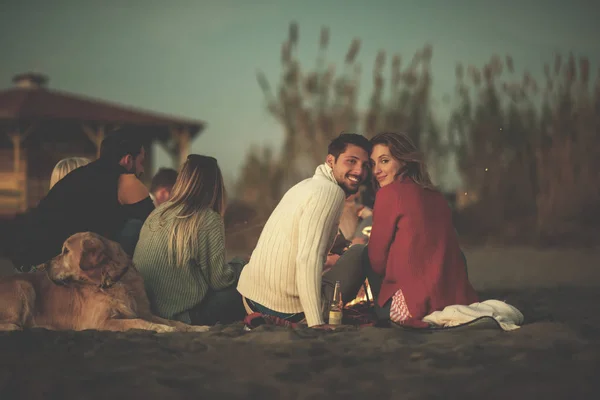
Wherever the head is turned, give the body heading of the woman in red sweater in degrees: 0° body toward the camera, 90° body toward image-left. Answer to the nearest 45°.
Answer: approximately 135°

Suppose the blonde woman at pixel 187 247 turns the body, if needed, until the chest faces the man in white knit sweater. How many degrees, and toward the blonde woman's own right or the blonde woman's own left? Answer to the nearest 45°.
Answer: approximately 90° to the blonde woman's own right

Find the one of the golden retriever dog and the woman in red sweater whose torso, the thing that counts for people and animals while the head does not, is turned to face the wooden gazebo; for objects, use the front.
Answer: the woman in red sweater

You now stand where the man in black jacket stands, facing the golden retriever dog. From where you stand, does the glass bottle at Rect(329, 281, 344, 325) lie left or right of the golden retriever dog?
left

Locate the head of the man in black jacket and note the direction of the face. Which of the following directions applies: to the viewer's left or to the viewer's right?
to the viewer's right

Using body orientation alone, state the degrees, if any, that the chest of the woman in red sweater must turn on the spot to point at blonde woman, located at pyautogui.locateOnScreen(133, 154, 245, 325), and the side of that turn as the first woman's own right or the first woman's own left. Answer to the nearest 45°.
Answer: approximately 45° to the first woman's own left

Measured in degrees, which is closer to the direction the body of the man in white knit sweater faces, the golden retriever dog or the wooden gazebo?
the wooden gazebo

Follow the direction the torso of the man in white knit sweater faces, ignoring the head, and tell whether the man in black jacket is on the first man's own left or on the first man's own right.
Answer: on the first man's own left

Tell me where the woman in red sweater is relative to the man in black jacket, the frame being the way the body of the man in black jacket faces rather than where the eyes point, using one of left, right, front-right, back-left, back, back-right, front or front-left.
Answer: right

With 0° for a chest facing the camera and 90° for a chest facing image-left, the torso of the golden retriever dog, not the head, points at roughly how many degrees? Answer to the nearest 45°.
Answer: approximately 270°

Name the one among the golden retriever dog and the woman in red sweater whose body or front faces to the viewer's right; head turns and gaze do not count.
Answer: the golden retriever dog

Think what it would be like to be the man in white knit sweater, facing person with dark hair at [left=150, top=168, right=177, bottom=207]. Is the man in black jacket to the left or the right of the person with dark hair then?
left

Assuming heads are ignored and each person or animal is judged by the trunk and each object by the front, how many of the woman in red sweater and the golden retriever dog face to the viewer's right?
1
